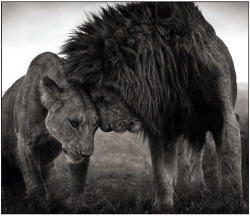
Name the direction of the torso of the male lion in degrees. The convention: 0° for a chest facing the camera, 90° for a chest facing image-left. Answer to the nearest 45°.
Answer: approximately 45°

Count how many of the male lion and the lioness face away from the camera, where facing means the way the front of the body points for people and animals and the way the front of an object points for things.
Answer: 0

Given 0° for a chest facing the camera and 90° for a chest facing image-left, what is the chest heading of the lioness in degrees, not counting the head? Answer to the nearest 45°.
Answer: approximately 315°

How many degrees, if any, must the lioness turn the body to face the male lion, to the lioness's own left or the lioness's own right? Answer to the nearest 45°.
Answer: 0° — it already faces it

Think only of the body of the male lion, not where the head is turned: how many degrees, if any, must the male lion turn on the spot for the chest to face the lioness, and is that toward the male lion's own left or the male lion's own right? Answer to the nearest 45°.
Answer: approximately 45° to the male lion's own right
